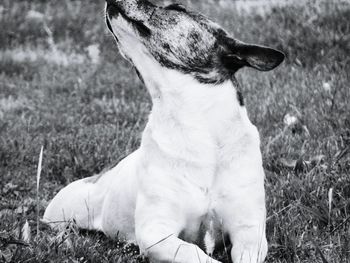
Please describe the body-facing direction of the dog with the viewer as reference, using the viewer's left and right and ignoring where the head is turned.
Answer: facing the viewer and to the right of the viewer
